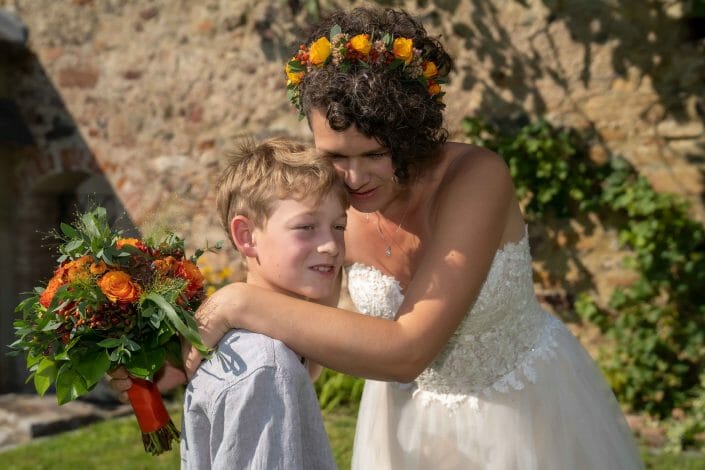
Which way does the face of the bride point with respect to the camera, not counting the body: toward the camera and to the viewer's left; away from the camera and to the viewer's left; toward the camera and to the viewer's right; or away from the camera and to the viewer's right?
toward the camera and to the viewer's left

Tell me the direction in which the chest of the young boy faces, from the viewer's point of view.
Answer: to the viewer's right

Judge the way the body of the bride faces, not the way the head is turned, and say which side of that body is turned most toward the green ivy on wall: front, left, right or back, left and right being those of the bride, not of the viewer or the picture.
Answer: back

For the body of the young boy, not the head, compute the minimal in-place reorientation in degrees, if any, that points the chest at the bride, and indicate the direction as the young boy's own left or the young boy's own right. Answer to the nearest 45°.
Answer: approximately 45° to the young boy's own left

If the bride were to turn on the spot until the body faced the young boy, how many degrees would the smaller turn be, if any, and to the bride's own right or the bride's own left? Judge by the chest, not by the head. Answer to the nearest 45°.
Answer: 0° — they already face them

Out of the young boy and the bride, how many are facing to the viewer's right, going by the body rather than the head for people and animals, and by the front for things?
1

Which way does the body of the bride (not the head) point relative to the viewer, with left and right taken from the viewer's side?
facing the viewer and to the left of the viewer
